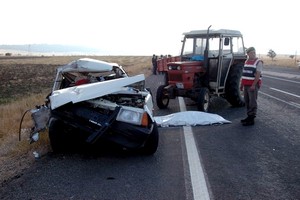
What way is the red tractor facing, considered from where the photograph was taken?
facing the viewer and to the left of the viewer

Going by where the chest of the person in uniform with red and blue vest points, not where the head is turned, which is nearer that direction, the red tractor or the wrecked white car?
the wrecked white car

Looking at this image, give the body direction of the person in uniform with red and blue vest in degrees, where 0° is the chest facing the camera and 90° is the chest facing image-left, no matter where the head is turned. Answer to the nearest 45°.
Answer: approximately 45°

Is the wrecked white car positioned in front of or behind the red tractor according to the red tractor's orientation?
in front

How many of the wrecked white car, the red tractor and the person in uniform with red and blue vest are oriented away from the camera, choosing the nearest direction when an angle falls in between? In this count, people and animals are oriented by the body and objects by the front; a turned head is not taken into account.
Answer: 0

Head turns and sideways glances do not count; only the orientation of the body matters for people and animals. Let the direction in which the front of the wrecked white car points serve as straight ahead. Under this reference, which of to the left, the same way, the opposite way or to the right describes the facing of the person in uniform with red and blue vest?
to the right

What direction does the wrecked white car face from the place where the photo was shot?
facing the viewer

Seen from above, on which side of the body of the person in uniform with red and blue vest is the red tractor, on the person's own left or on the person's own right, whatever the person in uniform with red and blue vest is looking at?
on the person's own right

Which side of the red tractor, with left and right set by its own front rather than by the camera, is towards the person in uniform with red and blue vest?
left

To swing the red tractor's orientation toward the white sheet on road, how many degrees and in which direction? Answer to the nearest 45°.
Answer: approximately 45° to its left

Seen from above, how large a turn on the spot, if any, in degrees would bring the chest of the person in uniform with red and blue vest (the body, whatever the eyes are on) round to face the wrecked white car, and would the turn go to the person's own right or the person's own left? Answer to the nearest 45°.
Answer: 0° — they already face it
